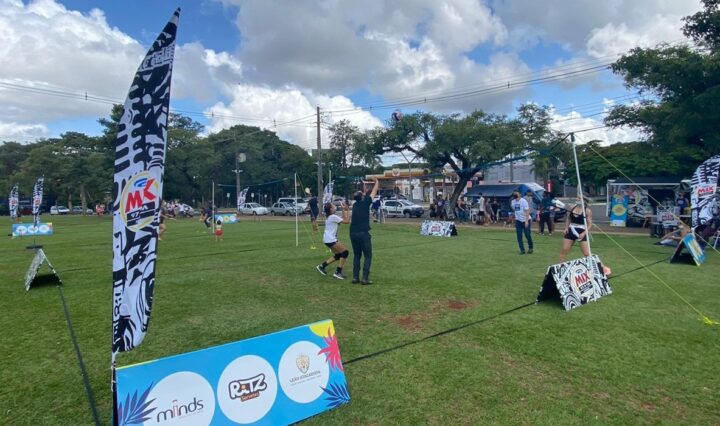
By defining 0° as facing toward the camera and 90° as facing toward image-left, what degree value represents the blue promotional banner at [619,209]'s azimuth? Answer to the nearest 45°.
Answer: approximately 0°

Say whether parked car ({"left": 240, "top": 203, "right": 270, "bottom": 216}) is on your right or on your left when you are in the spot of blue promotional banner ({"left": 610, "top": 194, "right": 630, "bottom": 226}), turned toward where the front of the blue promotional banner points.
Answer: on your right

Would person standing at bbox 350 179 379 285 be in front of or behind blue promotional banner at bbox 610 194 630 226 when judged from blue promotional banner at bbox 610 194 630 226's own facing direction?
in front

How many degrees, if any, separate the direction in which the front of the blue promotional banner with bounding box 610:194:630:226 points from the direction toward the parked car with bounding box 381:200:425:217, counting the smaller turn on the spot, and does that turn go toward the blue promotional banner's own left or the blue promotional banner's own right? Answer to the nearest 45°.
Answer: approximately 90° to the blue promotional banner's own right

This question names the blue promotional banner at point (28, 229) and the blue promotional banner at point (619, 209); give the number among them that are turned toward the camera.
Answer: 2

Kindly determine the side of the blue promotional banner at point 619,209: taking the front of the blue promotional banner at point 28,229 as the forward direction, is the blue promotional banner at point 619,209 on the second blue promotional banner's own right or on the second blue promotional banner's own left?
on the second blue promotional banner's own left

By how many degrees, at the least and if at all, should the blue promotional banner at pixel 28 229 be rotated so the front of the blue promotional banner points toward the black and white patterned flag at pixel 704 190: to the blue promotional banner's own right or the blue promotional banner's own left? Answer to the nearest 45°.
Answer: approximately 45° to the blue promotional banner's own left
